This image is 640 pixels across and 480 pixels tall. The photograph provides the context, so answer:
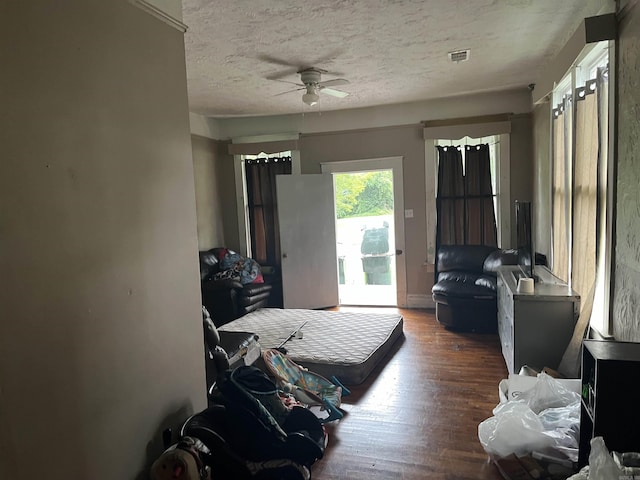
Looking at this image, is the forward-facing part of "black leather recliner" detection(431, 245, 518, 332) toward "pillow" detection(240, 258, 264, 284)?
no

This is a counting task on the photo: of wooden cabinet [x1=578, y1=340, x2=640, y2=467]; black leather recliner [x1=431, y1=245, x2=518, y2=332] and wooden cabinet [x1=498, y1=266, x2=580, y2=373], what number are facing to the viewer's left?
2

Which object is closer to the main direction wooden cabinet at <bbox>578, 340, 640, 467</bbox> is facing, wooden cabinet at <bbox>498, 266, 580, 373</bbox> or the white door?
the white door

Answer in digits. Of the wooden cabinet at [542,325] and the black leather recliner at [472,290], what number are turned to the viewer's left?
1

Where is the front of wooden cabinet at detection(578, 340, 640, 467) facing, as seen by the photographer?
facing to the left of the viewer

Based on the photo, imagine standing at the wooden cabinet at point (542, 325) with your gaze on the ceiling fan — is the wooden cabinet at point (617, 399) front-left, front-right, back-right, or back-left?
back-left

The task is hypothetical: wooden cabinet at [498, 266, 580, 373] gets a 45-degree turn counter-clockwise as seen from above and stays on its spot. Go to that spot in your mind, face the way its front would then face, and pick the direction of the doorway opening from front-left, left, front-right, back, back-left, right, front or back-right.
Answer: right

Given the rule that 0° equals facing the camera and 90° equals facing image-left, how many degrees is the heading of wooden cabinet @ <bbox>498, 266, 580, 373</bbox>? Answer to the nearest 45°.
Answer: approximately 90°

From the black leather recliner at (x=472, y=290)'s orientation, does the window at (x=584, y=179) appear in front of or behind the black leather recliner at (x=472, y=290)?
in front

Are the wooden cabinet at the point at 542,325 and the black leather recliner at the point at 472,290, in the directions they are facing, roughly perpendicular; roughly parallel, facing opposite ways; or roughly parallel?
roughly perpendicular

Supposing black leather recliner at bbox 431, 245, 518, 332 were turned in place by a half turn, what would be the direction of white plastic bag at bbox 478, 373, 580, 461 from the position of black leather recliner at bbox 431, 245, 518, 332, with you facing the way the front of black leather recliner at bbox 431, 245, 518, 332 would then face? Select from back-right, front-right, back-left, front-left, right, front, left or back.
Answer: back

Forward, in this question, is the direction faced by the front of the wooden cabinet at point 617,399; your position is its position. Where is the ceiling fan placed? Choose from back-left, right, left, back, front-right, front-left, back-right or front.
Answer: front-right

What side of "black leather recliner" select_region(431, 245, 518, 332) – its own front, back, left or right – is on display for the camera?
front

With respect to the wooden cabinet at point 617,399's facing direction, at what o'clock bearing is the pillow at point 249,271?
The pillow is roughly at 1 o'clock from the wooden cabinet.

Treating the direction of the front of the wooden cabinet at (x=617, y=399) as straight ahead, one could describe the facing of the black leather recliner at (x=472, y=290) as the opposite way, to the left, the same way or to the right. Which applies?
to the left
